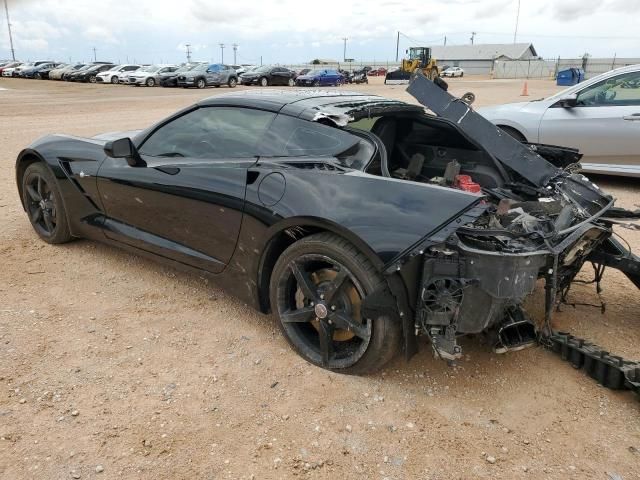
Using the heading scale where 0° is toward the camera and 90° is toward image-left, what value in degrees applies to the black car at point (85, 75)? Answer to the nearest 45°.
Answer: approximately 45°

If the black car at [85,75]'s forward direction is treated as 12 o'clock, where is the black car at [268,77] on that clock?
the black car at [268,77] is roughly at 9 o'clock from the black car at [85,75].

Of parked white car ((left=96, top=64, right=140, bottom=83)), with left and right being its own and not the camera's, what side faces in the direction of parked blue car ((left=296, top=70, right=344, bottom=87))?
left

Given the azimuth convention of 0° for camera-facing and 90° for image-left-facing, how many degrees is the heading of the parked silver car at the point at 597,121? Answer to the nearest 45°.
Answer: approximately 90°

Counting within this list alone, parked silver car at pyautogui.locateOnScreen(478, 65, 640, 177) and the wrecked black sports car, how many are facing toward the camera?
0

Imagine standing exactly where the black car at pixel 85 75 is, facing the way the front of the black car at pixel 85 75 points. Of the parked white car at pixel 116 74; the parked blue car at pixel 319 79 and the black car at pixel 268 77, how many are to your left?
3

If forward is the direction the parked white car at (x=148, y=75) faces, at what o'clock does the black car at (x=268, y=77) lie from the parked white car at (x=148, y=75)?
The black car is roughly at 8 o'clock from the parked white car.

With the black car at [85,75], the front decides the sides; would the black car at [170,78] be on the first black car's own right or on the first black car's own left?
on the first black car's own left

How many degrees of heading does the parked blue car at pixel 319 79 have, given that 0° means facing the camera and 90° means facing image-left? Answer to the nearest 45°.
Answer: approximately 45°

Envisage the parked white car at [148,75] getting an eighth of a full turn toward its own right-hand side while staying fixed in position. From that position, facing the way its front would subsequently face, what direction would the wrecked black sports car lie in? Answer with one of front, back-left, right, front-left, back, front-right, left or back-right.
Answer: left

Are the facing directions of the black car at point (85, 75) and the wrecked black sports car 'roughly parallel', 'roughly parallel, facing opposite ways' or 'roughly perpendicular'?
roughly perpendicular

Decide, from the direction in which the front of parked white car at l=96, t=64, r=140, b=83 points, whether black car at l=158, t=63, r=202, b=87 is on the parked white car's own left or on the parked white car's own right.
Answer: on the parked white car's own left

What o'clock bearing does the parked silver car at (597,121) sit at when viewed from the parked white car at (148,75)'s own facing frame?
The parked silver car is roughly at 10 o'clock from the parked white car.
